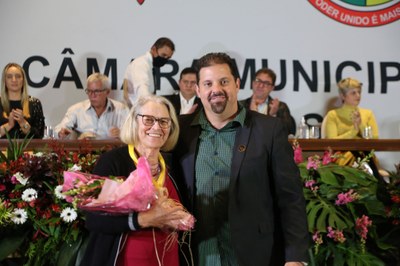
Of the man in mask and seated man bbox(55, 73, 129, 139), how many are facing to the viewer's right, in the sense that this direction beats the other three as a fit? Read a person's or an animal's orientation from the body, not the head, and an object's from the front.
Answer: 1

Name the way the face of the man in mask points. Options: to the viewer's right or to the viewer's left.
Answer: to the viewer's right

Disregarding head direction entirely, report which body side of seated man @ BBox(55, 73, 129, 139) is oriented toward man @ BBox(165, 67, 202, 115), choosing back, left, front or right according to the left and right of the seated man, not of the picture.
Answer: left

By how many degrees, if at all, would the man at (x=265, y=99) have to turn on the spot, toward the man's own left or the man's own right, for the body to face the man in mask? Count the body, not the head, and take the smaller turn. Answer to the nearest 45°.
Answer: approximately 90° to the man's own right

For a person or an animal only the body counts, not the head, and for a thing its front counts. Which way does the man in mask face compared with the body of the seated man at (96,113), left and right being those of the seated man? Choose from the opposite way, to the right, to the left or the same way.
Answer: to the left

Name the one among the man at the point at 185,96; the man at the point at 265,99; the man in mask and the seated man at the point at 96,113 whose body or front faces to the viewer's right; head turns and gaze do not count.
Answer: the man in mask

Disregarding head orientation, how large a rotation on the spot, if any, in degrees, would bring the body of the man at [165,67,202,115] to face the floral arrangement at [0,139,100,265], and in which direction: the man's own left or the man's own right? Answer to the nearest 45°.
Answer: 0° — they already face it

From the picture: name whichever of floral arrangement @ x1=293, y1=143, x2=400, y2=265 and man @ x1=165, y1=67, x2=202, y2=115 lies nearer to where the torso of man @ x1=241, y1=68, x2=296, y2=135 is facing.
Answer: the floral arrangement

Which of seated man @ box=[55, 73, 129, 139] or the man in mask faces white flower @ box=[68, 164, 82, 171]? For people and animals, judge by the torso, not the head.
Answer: the seated man

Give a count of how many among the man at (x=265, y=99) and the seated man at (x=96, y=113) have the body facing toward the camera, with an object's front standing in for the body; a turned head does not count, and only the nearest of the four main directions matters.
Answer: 2

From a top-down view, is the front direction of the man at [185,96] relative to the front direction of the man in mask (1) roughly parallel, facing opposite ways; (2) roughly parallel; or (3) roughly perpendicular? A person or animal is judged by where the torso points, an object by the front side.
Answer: roughly perpendicular
